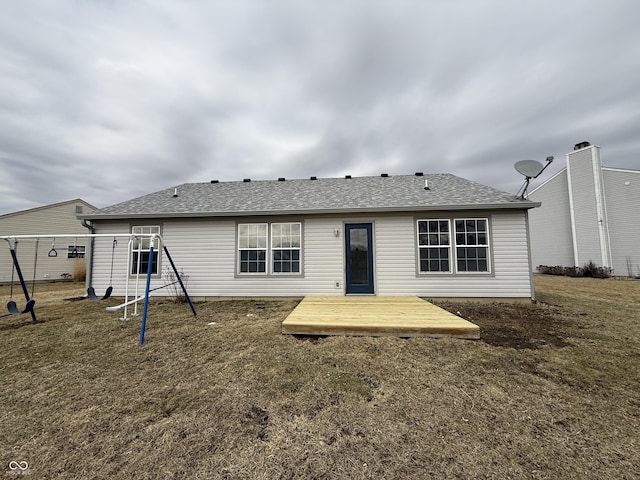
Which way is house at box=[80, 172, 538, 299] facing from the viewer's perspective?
away from the camera

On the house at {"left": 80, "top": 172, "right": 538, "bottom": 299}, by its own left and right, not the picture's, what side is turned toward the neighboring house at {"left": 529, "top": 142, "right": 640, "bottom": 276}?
right

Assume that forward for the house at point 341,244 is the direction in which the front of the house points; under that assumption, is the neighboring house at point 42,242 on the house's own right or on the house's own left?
on the house's own left
